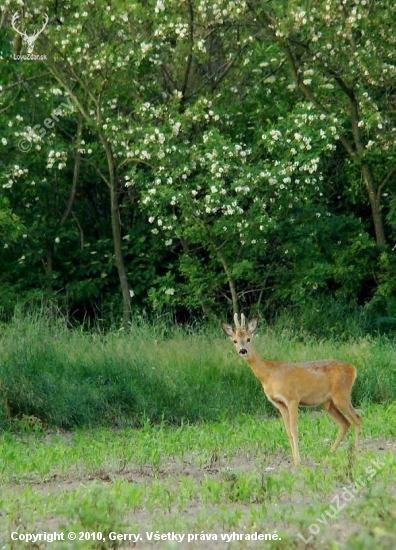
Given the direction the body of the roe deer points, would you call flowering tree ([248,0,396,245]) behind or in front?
behind
